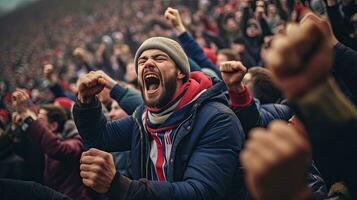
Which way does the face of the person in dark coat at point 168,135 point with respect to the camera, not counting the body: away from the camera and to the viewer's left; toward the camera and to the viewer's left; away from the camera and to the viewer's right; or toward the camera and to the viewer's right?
toward the camera and to the viewer's left

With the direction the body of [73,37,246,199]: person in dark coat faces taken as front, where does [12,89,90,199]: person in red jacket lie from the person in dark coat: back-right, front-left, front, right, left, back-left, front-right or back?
right

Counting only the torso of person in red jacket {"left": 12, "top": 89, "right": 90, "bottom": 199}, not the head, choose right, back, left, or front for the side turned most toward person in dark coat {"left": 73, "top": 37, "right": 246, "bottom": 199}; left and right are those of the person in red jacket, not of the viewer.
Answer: left

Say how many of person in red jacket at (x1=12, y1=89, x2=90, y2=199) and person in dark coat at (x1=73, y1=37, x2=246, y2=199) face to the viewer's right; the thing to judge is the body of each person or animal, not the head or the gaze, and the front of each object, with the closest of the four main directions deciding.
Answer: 0

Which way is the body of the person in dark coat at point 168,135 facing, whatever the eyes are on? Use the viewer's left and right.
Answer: facing the viewer and to the left of the viewer
